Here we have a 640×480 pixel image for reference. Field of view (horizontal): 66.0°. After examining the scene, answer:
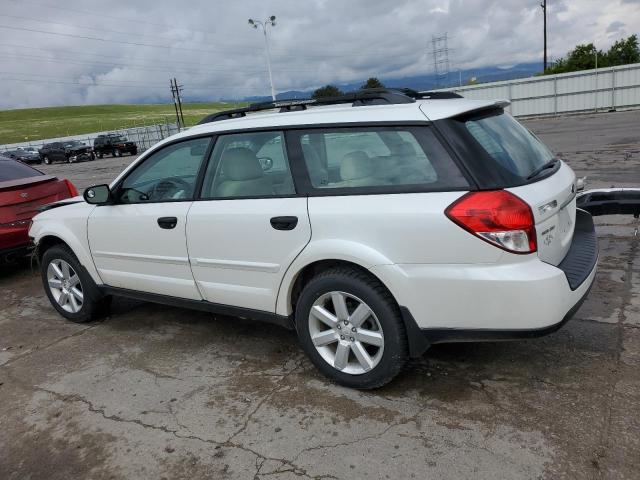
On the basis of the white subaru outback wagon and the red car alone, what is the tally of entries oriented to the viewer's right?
0

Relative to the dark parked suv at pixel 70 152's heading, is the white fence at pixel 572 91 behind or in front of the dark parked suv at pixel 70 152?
in front

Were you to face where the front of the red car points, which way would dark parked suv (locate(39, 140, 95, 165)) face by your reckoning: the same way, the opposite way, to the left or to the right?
the opposite way

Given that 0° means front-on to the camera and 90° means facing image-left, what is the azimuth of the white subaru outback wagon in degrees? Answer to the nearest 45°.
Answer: approximately 135°

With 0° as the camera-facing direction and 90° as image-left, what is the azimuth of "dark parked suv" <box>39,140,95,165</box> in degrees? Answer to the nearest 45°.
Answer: approximately 315°

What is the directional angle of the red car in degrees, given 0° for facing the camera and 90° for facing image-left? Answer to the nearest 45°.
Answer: approximately 135°

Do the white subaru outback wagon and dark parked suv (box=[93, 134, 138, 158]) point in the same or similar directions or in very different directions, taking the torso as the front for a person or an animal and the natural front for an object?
very different directions

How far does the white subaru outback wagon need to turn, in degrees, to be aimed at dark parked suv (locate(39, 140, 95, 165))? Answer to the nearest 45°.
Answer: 0° — it already faces it

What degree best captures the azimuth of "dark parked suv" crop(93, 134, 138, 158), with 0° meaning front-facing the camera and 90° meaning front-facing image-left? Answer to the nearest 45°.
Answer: approximately 315°
